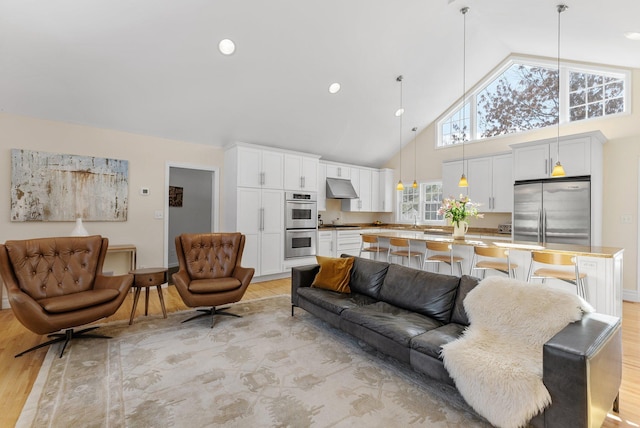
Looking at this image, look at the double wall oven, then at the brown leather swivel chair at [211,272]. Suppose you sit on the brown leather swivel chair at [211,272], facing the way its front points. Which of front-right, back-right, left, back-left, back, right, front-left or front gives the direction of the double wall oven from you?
back-left

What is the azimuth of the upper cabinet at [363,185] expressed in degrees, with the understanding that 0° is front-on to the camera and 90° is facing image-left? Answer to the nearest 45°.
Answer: approximately 315°

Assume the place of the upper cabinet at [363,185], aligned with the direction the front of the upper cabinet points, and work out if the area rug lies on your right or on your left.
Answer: on your right

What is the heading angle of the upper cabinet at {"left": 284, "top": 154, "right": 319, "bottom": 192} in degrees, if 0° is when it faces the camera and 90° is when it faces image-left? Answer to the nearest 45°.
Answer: approximately 315°
